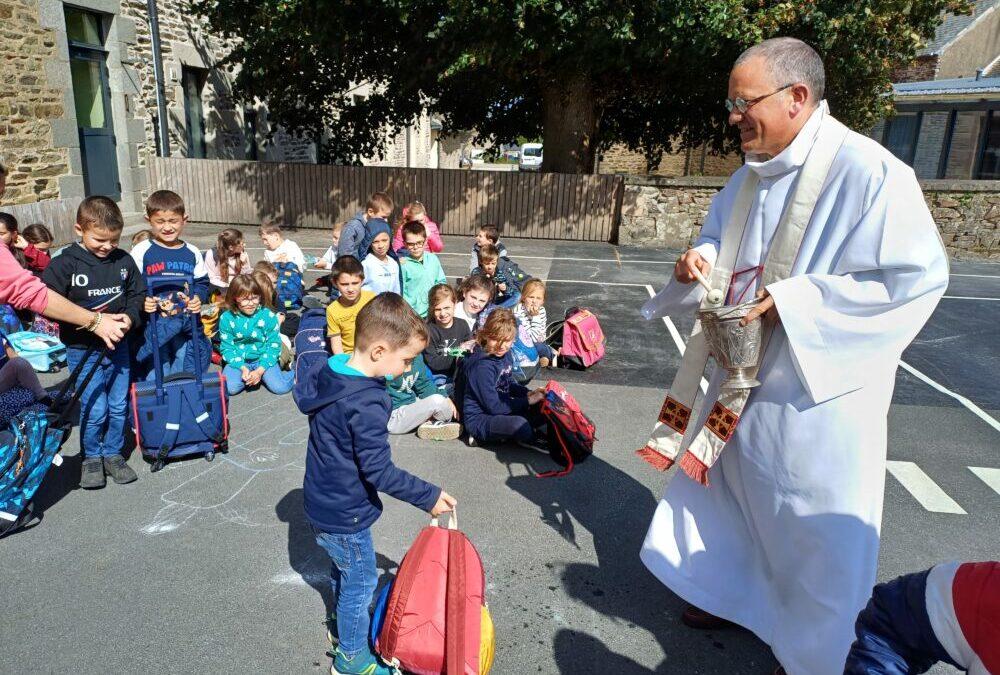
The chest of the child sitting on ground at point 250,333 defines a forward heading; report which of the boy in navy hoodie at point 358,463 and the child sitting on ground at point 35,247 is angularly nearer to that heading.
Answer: the boy in navy hoodie

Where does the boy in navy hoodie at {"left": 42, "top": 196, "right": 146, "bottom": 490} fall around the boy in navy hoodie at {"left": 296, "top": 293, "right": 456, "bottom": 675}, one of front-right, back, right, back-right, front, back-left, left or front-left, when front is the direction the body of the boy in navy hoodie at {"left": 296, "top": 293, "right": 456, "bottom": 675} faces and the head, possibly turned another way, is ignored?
back-left

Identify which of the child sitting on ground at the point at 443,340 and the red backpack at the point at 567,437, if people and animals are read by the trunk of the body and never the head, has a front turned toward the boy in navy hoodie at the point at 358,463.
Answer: the child sitting on ground

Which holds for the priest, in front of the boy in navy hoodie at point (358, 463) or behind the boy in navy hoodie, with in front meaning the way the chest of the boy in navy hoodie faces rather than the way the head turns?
in front

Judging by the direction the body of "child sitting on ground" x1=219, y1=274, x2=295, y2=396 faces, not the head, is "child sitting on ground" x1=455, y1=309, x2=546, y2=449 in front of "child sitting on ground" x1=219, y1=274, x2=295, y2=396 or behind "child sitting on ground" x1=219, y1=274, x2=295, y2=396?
in front

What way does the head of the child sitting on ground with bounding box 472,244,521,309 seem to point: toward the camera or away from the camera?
toward the camera

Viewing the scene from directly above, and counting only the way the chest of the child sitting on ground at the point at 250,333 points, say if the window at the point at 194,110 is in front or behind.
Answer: behind

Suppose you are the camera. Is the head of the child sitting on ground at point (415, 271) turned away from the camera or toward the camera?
toward the camera

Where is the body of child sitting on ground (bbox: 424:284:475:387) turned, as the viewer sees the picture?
toward the camera

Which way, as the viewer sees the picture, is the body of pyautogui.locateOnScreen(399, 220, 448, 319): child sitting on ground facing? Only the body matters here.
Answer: toward the camera

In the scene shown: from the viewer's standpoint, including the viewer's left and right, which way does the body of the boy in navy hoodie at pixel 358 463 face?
facing to the right of the viewer
